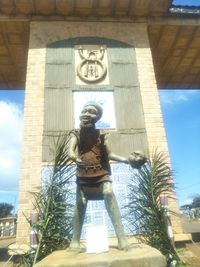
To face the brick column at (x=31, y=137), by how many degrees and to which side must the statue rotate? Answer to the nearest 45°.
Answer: approximately 135° to its right

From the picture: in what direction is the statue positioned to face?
toward the camera

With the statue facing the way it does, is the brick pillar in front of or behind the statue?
behind

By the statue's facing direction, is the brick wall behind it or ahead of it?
behind

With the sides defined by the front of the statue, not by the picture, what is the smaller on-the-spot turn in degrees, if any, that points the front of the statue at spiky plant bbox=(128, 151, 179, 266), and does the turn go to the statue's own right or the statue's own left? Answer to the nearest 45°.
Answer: approximately 135° to the statue's own left

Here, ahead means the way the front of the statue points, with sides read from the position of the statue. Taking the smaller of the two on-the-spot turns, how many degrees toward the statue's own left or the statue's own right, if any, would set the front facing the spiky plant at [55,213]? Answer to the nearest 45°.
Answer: approximately 135° to the statue's own right
